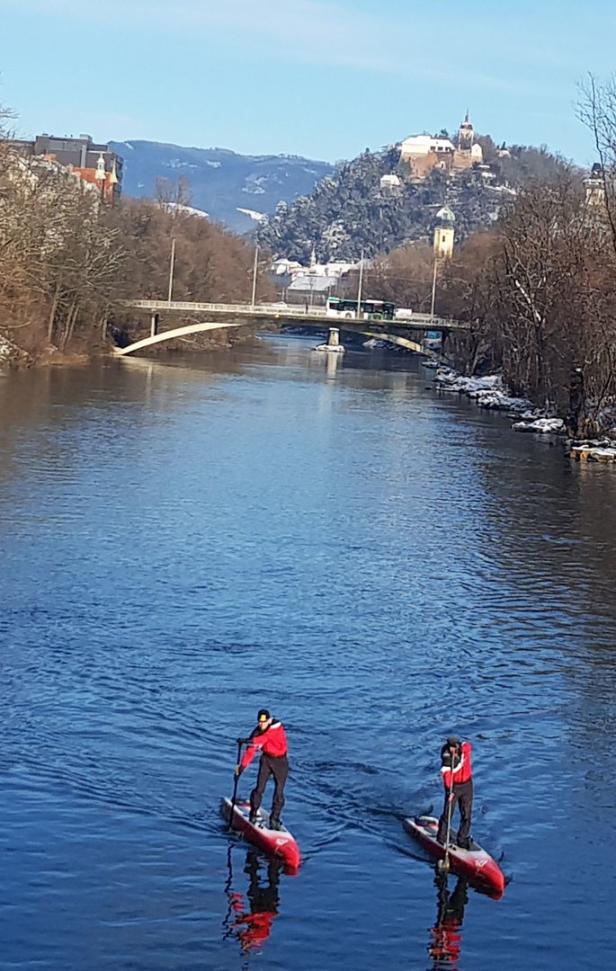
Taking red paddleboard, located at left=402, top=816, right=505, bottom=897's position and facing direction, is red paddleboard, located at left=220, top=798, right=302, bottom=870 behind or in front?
behind

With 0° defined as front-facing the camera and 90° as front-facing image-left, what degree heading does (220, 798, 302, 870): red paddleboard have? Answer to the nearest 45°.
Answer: approximately 315°

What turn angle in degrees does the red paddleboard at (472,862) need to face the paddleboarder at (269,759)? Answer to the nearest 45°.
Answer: approximately 135° to its right

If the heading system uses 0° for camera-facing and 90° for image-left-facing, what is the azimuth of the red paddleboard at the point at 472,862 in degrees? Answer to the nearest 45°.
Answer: approximately 315°
